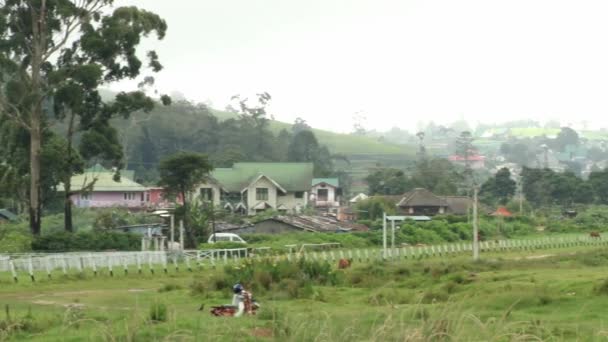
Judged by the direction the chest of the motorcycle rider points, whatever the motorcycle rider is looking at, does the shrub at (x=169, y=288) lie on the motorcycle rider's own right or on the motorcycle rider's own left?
on the motorcycle rider's own right

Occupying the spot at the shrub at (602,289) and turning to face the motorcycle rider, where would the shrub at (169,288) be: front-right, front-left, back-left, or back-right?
front-right

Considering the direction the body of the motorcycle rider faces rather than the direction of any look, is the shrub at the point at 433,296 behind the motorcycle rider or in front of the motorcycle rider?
behind

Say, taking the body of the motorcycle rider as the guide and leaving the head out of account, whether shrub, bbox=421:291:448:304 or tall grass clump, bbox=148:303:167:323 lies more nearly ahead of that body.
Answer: the tall grass clump

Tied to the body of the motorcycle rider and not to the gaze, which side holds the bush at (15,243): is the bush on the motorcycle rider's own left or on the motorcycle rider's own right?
on the motorcycle rider's own right

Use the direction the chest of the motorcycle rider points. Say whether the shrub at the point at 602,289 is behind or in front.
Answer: behind

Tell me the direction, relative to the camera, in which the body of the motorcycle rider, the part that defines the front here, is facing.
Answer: to the viewer's left

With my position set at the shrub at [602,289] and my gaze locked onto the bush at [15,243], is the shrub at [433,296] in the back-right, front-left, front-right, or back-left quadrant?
front-left
